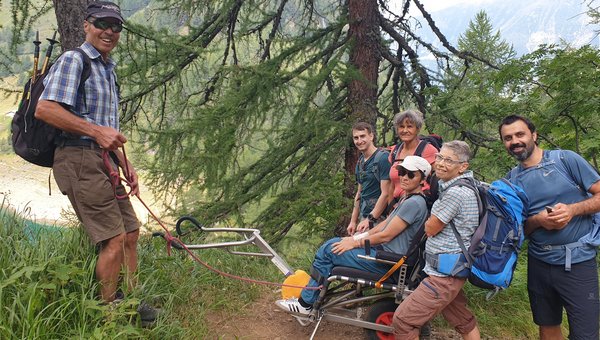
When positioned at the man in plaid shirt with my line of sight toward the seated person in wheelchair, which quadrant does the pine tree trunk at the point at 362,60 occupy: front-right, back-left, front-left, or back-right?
front-left

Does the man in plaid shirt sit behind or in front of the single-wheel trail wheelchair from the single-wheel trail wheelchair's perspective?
in front

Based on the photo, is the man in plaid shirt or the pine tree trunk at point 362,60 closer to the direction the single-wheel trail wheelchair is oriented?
the man in plaid shirt

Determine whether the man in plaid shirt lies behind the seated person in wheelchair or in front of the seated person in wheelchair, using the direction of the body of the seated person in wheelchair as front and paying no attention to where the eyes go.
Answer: in front

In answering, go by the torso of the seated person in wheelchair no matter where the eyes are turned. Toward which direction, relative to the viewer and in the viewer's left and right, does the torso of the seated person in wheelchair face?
facing to the left of the viewer

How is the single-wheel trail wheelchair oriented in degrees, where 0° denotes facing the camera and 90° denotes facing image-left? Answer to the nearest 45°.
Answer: approximately 90°

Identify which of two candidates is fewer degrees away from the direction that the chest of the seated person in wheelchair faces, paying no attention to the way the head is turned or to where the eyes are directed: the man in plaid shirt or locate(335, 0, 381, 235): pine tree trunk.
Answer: the man in plaid shirt

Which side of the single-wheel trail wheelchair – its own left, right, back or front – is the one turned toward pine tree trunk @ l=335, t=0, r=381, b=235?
right
